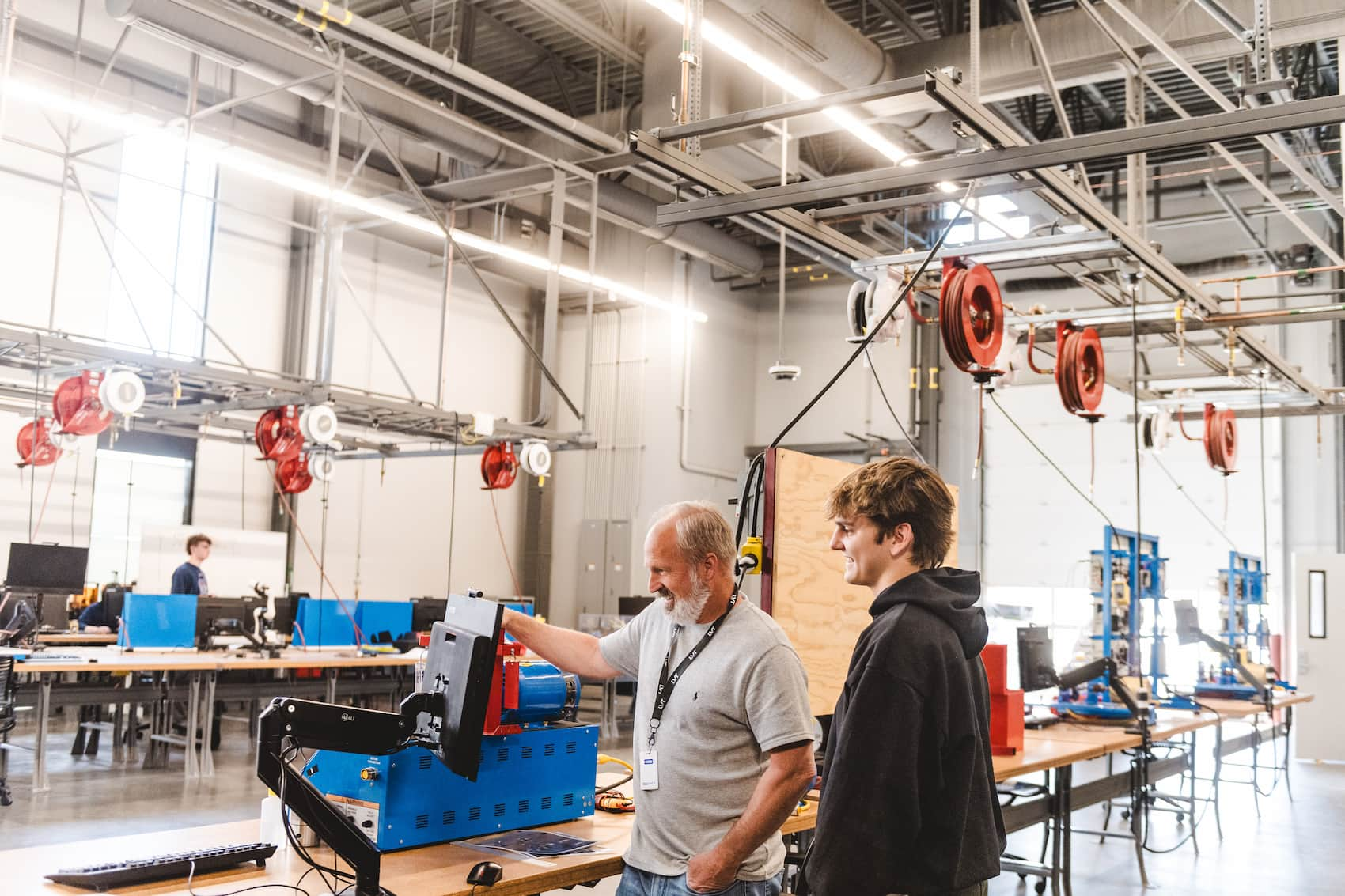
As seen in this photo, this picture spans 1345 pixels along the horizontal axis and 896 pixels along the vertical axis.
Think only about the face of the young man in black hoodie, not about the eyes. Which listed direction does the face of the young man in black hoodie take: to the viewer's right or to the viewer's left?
to the viewer's left

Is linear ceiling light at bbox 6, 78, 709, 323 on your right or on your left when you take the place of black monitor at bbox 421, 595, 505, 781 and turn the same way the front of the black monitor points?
on your left

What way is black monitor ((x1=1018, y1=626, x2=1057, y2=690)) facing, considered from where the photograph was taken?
facing away from the viewer and to the left of the viewer

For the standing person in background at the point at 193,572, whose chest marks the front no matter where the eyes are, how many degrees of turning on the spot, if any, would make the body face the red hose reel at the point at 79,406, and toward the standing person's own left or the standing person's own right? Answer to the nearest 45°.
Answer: approximately 135° to the standing person's own right

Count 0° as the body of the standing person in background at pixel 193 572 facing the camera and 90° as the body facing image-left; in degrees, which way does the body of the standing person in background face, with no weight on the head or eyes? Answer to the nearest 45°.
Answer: approximately 270°

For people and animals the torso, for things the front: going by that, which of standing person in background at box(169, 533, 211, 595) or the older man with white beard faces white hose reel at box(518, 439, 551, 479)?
the standing person in background

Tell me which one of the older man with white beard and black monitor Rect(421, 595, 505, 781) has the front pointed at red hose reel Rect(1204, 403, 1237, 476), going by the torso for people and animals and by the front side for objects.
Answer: the black monitor

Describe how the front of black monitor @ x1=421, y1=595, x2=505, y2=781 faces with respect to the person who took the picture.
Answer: facing away from the viewer and to the right of the viewer

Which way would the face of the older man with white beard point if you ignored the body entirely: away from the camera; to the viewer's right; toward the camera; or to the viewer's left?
to the viewer's left

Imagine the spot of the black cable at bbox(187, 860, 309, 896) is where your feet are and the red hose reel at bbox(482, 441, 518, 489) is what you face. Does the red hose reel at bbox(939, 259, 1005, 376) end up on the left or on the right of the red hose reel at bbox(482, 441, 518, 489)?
right
